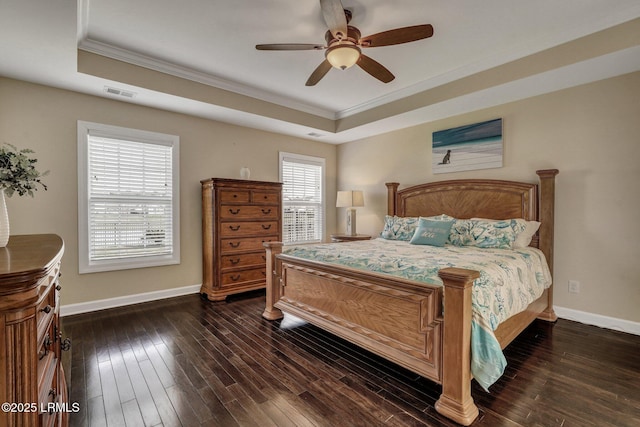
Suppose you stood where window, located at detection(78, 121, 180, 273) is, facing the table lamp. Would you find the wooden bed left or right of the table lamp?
right

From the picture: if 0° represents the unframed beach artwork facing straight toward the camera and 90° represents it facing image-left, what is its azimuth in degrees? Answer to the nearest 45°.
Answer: approximately 45°

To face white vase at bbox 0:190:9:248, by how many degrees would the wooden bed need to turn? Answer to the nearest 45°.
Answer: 0° — it already faces it

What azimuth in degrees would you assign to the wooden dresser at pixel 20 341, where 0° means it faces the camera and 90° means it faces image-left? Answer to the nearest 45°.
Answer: approximately 270°

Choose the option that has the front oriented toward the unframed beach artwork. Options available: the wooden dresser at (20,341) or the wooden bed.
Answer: the wooden dresser

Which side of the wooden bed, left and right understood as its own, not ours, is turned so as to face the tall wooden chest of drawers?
right

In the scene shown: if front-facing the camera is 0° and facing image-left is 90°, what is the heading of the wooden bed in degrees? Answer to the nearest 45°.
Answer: approximately 45°

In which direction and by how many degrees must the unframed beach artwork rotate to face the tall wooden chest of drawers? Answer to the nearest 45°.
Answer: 0° — it already faces it

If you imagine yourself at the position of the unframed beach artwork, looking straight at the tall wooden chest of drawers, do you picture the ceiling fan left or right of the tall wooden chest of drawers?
left

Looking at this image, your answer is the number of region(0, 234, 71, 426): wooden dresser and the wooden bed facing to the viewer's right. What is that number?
1

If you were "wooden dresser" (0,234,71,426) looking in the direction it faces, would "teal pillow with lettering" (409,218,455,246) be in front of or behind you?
in front

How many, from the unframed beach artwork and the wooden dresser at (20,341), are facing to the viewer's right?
1

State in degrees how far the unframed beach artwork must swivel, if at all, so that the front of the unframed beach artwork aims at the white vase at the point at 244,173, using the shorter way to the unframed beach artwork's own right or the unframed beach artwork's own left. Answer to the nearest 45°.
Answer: approximately 45° to the unframed beach artwork's own right

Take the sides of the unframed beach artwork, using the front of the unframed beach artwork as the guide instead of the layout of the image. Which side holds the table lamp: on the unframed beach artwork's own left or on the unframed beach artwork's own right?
on the unframed beach artwork's own right
